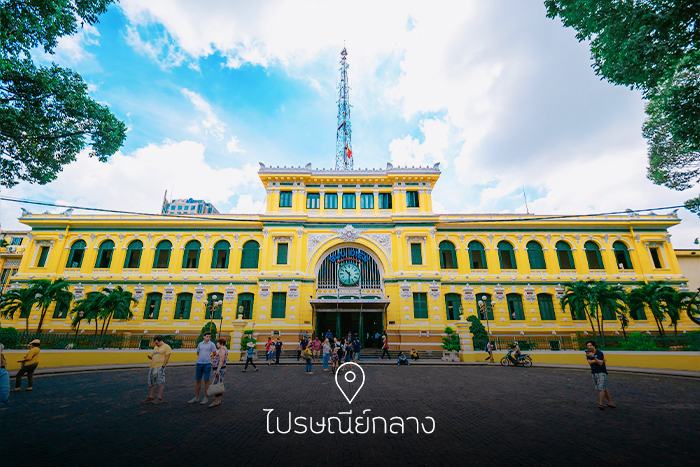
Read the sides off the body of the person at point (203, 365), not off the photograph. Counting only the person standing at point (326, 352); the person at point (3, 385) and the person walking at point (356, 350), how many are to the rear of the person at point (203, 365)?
2

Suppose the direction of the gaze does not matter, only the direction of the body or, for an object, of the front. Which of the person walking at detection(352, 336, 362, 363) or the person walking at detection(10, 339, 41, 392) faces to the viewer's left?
the person walking at detection(10, 339, 41, 392)

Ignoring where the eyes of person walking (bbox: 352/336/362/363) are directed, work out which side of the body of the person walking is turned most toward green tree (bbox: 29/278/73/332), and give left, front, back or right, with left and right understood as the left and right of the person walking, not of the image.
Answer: left

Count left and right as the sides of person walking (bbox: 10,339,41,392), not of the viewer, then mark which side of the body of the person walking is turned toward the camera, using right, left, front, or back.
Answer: left

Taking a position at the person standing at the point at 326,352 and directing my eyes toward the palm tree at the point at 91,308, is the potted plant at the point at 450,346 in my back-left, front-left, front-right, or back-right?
back-right

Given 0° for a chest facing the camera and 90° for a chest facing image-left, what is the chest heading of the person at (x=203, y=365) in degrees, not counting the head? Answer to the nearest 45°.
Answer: approximately 45°

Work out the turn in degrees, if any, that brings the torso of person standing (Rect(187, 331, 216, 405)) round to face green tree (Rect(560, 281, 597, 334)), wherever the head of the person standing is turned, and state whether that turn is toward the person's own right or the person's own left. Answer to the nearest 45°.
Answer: approximately 135° to the person's own left

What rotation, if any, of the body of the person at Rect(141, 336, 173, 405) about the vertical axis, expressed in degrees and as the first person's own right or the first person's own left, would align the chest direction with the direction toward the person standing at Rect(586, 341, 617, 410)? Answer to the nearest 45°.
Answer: approximately 90° to the first person's own left

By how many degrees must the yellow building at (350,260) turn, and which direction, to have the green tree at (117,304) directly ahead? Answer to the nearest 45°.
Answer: approximately 90° to its right

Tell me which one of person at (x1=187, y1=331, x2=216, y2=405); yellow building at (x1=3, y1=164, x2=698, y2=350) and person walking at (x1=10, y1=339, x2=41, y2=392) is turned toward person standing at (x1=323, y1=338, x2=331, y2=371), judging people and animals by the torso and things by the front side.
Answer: the yellow building

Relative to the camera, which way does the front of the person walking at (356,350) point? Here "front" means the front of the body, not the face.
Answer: away from the camera
